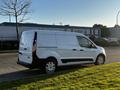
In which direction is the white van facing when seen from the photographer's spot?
facing away from the viewer and to the right of the viewer
